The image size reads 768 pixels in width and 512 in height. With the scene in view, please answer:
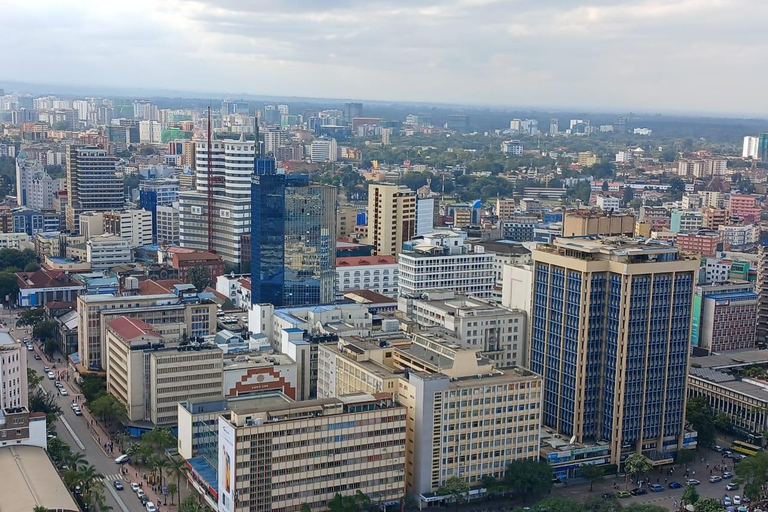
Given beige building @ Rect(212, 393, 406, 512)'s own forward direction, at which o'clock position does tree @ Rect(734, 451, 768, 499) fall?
The tree is roughly at 9 o'clock from the beige building.

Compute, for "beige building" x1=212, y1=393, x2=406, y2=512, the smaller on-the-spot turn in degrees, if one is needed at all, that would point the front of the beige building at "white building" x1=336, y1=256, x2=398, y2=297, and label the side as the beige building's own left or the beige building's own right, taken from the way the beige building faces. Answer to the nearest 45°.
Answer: approximately 180°

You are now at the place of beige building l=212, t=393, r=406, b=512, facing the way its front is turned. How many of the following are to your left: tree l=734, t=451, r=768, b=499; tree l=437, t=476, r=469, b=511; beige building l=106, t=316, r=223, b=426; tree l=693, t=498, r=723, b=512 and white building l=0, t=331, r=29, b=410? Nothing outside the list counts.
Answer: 3

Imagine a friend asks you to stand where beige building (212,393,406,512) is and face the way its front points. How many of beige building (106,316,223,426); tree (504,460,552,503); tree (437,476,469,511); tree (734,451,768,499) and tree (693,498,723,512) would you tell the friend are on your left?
4

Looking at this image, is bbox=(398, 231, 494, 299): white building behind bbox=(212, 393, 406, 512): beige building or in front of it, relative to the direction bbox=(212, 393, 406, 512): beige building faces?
behind

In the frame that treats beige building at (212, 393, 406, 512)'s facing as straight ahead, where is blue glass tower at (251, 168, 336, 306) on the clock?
The blue glass tower is roughly at 6 o'clock from the beige building.

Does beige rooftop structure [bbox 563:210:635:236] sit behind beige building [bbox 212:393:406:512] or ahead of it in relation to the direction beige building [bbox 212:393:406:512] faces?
behind

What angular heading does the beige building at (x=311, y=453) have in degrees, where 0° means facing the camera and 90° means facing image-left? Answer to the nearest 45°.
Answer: approximately 0°

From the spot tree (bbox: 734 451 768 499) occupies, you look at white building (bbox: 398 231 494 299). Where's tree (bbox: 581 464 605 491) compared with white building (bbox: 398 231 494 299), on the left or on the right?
left

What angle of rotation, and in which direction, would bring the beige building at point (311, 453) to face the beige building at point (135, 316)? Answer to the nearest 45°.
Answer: approximately 135° to its right

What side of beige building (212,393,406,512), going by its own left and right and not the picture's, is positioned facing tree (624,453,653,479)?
left

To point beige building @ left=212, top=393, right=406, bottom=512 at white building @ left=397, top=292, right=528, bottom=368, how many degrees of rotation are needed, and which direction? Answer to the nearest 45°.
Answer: approximately 135° to its left

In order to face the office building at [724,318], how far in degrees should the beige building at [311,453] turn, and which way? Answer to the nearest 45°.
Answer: approximately 135° to its left

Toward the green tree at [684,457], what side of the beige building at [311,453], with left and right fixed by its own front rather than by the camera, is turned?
left

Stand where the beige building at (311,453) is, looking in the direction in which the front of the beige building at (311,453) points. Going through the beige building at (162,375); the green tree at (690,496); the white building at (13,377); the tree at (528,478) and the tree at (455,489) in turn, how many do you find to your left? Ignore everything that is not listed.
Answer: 3

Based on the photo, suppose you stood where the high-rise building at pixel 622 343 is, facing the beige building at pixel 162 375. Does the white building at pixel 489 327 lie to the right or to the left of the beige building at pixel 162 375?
right

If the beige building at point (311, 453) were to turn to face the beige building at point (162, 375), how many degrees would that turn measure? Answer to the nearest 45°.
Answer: approximately 135° to its right
